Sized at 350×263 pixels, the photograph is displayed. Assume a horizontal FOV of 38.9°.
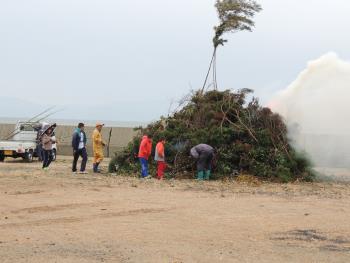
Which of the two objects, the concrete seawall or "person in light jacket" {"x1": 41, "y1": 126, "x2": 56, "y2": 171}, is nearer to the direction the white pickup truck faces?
the concrete seawall

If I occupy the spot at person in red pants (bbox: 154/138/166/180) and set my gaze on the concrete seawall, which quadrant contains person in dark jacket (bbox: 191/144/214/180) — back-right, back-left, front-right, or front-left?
back-right

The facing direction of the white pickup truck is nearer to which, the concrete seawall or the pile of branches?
the concrete seawall

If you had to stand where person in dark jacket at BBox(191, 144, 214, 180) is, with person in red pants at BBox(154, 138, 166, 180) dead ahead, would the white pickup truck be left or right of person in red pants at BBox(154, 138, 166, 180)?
right

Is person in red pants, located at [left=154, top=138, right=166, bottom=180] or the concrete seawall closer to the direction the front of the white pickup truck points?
the concrete seawall

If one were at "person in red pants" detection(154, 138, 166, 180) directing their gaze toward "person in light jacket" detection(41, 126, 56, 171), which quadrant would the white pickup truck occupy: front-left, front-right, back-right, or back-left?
front-right

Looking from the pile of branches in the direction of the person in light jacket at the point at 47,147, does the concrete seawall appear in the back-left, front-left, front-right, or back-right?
front-right

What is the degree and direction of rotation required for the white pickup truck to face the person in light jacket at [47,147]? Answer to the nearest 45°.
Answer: approximately 135° to its right
